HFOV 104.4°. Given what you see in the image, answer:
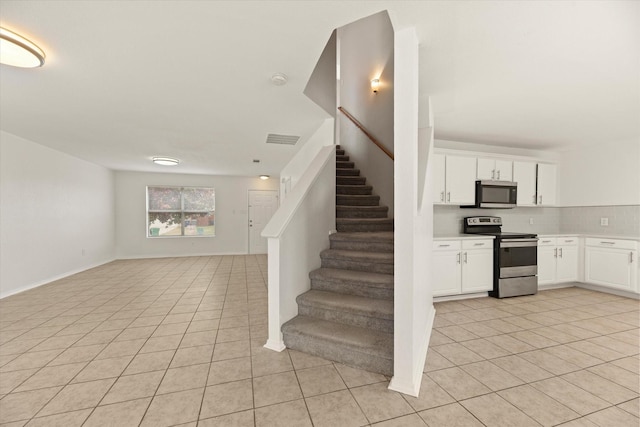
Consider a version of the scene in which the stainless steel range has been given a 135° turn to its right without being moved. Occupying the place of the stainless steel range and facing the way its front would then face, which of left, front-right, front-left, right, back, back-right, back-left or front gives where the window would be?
front

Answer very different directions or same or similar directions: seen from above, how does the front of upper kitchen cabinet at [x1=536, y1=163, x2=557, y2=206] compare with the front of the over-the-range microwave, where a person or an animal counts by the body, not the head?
same or similar directions

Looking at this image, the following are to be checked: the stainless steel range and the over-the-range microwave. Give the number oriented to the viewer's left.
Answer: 0

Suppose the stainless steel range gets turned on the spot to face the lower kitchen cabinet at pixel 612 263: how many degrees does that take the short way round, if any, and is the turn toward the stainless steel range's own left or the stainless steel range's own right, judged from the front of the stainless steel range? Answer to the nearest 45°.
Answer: approximately 90° to the stainless steel range's own left

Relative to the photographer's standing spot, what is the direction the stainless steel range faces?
facing the viewer and to the right of the viewer

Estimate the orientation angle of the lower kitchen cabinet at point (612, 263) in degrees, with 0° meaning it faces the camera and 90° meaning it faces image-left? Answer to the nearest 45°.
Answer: approximately 45°

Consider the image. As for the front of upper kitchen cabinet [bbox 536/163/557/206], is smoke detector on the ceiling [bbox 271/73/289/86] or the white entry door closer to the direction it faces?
the smoke detector on the ceiling

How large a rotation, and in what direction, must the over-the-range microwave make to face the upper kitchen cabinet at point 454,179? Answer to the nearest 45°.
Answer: approximately 90° to its right

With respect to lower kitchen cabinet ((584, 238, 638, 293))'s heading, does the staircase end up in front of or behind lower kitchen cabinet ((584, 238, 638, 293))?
in front

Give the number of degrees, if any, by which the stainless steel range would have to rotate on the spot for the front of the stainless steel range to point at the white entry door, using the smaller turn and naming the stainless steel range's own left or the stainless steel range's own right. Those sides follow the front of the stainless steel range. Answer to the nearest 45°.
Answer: approximately 135° to the stainless steel range's own right

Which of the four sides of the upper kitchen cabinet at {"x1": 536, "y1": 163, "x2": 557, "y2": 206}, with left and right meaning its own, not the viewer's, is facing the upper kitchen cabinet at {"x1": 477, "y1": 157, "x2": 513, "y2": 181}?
right

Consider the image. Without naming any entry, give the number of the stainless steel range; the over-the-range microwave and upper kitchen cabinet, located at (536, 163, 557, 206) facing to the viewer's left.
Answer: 0

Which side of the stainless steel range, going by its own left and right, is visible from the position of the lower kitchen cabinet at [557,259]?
left

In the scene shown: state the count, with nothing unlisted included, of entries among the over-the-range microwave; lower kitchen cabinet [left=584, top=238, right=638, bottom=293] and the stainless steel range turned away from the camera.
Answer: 0
